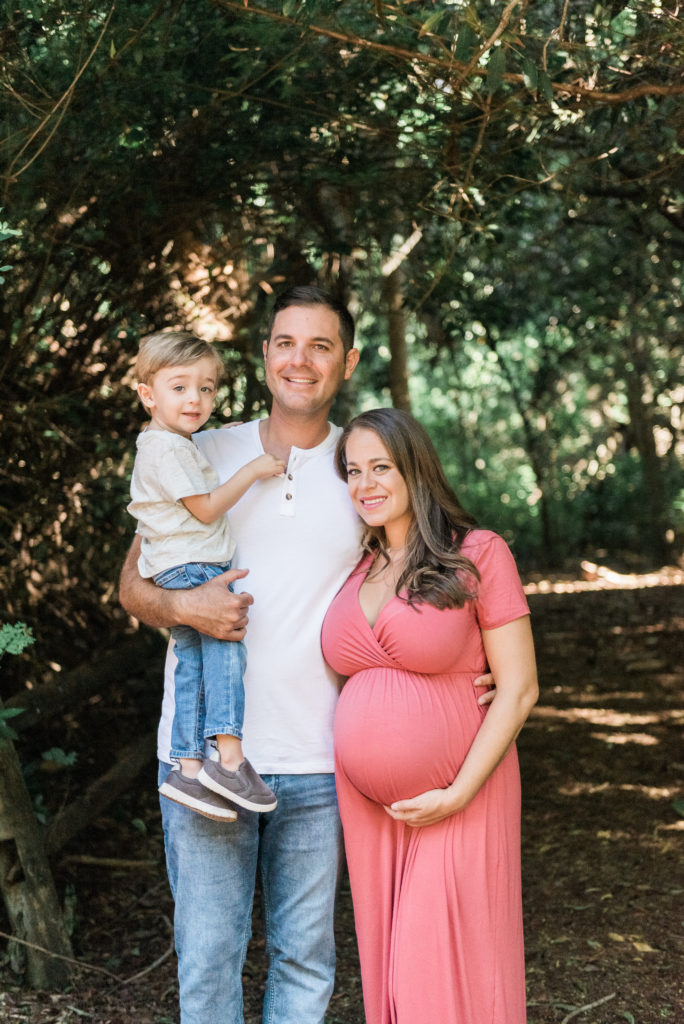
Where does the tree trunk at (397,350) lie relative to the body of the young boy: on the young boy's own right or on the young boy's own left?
on the young boy's own left

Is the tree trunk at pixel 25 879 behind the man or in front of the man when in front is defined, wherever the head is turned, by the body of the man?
behind

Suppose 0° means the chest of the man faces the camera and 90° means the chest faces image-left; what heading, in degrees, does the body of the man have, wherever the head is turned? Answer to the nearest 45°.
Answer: approximately 0°

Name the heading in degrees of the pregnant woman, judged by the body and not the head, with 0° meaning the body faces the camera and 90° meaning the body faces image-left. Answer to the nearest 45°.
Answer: approximately 45°

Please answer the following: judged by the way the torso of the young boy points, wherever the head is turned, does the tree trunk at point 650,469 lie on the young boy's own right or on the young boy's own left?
on the young boy's own left

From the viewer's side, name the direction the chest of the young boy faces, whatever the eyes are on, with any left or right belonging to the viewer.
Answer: facing the viewer and to the right of the viewer

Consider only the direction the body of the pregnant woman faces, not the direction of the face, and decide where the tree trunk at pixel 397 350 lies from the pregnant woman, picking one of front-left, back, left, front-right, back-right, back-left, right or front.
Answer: back-right
